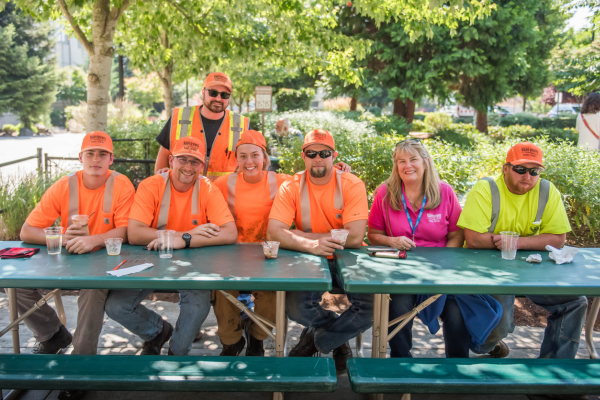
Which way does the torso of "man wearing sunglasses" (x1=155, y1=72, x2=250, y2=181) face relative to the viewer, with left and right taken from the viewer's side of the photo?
facing the viewer

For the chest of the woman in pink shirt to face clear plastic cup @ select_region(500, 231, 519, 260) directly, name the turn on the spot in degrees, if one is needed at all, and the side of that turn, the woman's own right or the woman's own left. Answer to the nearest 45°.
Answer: approximately 45° to the woman's own left

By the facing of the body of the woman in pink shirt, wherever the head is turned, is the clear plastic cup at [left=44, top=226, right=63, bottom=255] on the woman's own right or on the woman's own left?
on the woman's own right

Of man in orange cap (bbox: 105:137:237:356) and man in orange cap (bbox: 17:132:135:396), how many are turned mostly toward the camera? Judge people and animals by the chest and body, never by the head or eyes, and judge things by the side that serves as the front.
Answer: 2

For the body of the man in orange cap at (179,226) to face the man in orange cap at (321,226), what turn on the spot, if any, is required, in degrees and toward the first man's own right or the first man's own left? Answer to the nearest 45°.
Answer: approximately 90° to the first man's own left

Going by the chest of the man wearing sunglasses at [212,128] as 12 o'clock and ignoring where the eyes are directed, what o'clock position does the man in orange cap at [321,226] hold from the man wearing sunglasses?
The man in orange cap is roughly at 11 o'clock from the man wearing sunglasses.

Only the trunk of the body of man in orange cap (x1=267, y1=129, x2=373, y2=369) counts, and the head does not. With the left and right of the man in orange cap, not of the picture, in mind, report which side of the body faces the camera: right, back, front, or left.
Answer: front

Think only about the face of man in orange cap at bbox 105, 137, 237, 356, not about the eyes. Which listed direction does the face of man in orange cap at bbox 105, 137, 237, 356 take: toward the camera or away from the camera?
toward the camera

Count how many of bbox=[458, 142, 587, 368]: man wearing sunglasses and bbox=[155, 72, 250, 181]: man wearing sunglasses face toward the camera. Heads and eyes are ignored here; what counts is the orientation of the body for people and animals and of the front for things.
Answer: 2

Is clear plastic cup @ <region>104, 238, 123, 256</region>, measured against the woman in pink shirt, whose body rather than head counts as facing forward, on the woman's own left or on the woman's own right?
on the woman's own right

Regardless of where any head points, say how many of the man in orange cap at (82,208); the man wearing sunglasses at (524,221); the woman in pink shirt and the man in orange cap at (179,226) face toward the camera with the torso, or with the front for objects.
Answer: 4

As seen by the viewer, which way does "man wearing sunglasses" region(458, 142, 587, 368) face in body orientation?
toward the camera

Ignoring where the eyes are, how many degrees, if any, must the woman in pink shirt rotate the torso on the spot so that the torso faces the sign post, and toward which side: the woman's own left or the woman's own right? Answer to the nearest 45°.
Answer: approximately 135° to the woman's own right

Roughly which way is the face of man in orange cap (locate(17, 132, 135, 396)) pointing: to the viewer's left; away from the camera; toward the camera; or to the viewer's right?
toward the camera

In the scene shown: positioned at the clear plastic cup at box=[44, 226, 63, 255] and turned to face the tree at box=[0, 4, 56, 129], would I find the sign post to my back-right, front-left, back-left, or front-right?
front-right

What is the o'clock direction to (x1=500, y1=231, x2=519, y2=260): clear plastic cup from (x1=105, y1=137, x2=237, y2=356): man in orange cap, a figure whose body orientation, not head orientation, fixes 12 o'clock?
The clear plastic cup is roughly at 10 o'clock from the man in orange cap.

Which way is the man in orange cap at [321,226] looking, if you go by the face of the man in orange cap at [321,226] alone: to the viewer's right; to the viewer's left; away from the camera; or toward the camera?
toward the camera
